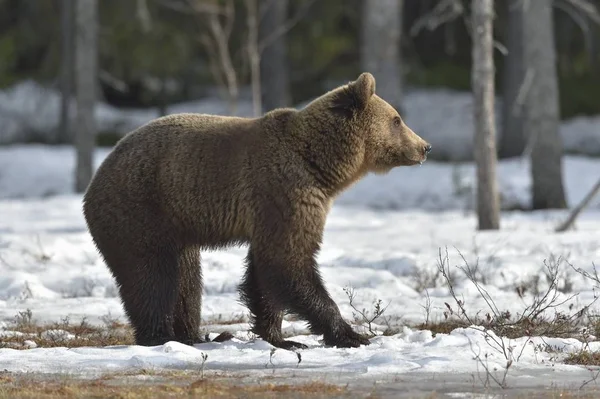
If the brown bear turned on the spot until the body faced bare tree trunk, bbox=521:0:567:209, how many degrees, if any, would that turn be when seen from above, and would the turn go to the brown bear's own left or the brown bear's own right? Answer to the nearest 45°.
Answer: approximately 45° to the brown bear's own left

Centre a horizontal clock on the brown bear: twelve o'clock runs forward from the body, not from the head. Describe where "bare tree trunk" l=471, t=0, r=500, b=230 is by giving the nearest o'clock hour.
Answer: The bare tree trunk is roughly at 10 o'clock from the brown bear.

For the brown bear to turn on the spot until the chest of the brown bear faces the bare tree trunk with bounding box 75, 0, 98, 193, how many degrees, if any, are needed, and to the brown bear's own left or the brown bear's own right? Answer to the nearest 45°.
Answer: approximately 90° to the brown bear's own left

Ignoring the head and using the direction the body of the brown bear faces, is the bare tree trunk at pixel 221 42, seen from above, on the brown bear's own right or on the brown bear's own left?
on the brown bear's own left

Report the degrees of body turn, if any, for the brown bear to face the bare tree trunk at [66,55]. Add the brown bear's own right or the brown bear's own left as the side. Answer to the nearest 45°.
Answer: approximately 90° to the brown bear's own left

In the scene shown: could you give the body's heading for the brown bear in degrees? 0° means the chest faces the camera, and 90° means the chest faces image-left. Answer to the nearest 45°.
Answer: approximately 270°

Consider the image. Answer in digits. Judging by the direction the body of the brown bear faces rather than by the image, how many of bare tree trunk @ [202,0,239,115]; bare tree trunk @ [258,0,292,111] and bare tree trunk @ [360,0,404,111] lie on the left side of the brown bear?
3

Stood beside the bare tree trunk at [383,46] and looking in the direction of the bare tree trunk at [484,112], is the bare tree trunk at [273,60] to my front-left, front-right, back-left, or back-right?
back-right

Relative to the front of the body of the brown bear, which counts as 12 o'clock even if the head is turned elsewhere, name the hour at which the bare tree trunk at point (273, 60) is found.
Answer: The bare tree trunk is roughly at 9 o'clock from the brown bear.

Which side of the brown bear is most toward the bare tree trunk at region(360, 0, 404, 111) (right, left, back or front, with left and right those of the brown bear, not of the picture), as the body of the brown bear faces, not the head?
left

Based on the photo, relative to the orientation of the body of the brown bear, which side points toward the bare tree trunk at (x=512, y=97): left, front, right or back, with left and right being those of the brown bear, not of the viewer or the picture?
left
